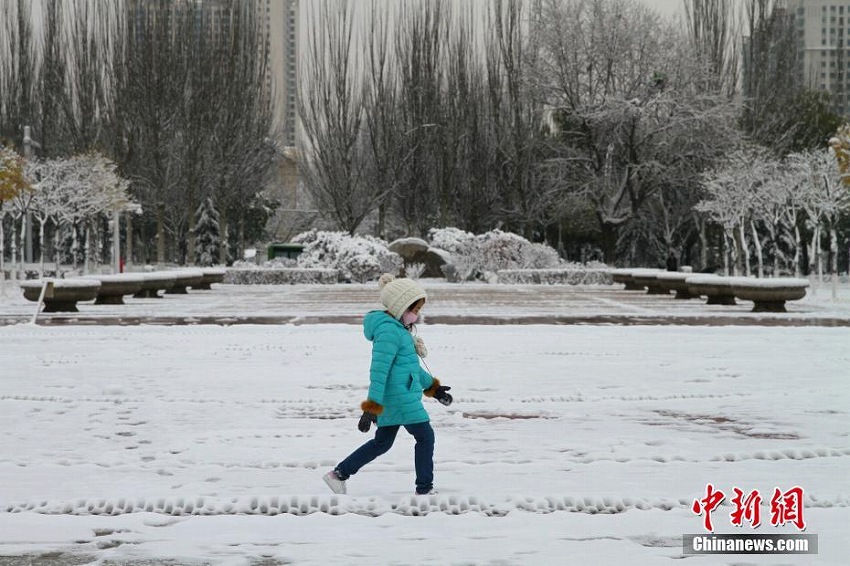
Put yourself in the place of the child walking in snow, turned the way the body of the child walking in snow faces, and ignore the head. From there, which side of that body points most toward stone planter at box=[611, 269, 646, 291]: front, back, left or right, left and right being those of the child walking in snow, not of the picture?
left

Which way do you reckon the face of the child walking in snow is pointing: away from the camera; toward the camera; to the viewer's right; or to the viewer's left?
to the viewer's right

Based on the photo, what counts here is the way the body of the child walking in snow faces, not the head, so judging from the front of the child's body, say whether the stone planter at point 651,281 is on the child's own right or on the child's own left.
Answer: on the child's own left

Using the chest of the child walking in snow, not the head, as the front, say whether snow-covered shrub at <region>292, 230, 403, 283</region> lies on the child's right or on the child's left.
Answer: on the child's left

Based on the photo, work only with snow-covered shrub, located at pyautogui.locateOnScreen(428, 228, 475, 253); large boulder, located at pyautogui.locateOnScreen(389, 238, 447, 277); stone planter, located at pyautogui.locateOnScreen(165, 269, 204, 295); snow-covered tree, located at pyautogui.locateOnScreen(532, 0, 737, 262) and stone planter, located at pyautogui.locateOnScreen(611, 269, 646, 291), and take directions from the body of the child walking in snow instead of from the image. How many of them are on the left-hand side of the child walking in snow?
5

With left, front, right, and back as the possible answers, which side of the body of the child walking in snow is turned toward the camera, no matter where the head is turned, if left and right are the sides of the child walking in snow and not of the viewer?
right

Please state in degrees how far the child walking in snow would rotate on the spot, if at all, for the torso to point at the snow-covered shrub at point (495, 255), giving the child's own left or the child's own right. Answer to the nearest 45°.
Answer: approximately 90° to the child's own left

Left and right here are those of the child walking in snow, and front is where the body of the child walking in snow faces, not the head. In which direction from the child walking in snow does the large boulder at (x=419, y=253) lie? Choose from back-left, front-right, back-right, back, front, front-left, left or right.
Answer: left

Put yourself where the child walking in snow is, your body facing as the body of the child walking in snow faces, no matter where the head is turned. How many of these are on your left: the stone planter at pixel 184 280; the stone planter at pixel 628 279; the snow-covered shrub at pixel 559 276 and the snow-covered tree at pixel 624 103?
4

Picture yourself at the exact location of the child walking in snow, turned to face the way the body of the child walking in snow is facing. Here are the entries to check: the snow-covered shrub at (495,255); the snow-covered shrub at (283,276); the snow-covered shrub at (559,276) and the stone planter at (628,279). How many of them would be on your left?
4

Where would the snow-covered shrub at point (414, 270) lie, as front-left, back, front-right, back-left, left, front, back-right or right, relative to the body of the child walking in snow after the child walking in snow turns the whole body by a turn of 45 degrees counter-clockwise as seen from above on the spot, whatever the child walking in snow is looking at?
front-left

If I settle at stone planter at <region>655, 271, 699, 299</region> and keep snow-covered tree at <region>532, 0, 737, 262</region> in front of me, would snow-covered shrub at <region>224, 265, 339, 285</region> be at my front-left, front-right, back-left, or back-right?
front-left

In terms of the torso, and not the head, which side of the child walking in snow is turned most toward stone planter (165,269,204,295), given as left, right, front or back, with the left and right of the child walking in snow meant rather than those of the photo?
left

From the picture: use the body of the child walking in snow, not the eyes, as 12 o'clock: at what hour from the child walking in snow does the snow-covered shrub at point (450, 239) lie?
The snow-covered shrub is roughly at 9 o'clock from the child walking in snow.
